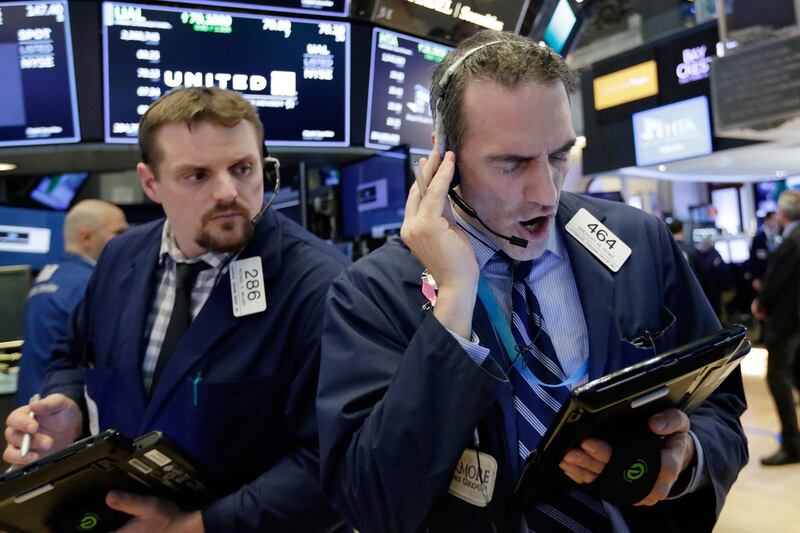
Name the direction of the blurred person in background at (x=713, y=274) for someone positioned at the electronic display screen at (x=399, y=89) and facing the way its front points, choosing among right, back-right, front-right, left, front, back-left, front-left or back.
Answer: left

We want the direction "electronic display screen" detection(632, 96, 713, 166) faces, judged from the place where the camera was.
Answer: facing the viewer and to the left of the viewer

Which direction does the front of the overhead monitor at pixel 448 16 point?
toward the camera

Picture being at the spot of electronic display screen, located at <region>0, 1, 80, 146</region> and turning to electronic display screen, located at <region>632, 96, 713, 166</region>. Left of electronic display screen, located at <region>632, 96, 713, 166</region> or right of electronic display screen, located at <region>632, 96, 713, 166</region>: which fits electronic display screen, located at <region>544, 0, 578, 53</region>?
right

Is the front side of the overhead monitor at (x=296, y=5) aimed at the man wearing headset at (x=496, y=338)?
yes

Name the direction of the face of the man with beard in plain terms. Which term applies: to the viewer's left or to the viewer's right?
to the viewer's right

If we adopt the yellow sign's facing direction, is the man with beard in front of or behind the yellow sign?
in front

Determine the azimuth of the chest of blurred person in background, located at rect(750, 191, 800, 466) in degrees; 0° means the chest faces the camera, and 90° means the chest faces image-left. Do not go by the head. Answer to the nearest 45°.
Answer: approximately 90°

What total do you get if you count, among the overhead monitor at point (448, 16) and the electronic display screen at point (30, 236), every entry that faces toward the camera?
2

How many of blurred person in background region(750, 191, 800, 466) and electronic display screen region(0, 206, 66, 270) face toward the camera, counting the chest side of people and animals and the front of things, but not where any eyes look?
1

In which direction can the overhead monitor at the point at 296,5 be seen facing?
toward the camera
